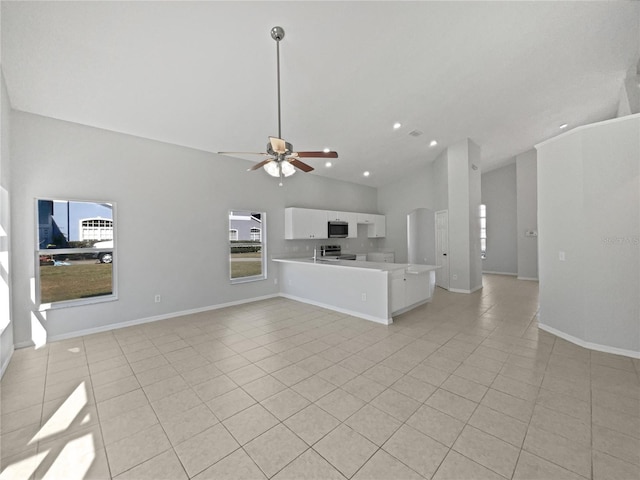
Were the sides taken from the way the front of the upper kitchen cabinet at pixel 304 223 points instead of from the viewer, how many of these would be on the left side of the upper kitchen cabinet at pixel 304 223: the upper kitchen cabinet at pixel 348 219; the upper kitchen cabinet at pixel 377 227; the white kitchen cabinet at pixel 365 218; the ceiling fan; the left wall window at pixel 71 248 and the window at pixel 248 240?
3

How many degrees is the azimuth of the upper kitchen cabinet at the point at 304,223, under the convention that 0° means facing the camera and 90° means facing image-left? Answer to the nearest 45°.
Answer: approximately 315°

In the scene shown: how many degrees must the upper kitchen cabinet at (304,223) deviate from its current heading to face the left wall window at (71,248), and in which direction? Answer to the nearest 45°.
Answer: approximately 90° to its right

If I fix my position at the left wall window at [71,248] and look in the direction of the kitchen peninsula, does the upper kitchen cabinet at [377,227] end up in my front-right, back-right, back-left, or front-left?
front-left

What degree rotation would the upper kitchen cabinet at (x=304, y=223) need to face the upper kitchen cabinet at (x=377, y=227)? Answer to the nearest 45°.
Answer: approximately 90° to its left

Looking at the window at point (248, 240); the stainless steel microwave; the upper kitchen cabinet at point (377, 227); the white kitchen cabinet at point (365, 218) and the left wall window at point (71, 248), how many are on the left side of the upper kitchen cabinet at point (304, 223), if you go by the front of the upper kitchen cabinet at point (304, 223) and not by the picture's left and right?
3

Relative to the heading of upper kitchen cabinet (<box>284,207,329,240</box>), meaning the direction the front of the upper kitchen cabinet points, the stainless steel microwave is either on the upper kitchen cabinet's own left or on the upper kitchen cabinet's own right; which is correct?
on the upper kitchen cabinet's own left

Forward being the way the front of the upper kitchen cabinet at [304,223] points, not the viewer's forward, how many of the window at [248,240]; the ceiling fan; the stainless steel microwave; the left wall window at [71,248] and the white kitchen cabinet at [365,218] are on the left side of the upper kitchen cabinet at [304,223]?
2

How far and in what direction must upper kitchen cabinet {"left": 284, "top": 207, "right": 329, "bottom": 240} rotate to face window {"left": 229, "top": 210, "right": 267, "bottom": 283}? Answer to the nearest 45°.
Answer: approximately 135° to its right

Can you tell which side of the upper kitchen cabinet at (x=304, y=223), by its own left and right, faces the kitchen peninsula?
front

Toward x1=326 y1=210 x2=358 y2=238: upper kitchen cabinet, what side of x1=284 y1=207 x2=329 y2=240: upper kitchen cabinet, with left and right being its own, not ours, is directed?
left

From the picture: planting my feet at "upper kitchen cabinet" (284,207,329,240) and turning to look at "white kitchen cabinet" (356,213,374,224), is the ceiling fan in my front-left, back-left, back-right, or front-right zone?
back-right

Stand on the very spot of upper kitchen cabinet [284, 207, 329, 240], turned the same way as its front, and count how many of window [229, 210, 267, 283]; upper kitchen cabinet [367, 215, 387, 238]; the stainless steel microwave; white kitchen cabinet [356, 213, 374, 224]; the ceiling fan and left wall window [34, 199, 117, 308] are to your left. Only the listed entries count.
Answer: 3

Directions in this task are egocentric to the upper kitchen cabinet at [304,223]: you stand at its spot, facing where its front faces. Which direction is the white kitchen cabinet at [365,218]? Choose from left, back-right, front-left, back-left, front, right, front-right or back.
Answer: left
